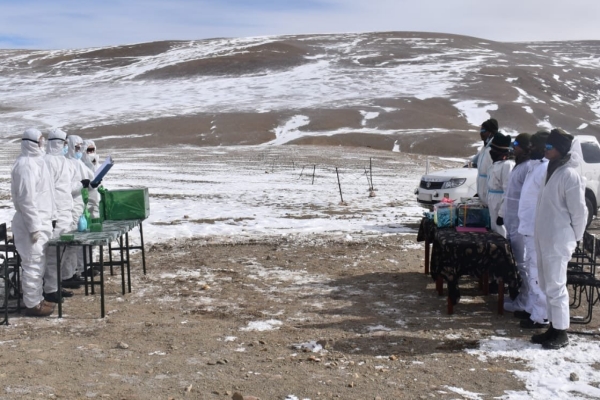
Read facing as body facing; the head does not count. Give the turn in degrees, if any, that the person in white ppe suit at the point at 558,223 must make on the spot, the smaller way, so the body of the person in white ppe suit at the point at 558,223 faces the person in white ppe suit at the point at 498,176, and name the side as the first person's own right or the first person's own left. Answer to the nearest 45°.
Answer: approximately 90° to the first person's own right

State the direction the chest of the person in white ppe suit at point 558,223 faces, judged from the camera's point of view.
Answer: to the viewer's left

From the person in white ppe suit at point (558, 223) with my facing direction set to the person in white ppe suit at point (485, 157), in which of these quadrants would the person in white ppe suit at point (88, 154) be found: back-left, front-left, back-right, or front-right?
front-left

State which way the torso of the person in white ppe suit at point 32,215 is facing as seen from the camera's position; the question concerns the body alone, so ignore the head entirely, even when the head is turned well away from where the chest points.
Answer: to the viewer's right

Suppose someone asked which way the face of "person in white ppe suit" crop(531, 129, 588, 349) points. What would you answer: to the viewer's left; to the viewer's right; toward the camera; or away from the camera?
to the viewer's left

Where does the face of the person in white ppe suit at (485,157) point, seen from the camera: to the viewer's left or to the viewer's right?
to the viewer's left

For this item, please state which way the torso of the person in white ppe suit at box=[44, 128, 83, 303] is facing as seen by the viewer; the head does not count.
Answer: to the viewer's right

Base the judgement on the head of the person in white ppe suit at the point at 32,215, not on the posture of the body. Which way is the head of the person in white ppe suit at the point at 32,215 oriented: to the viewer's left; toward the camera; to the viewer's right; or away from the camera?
to the viewer's right

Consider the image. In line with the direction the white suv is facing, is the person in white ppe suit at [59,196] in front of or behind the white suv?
in front

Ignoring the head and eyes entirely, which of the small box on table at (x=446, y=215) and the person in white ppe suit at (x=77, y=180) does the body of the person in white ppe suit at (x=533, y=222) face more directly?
the person in white ppe suit

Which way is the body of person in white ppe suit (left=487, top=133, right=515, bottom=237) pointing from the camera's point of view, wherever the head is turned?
to the viewer's left

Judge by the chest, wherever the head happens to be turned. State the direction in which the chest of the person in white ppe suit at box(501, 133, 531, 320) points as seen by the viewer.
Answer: to the viewer's left

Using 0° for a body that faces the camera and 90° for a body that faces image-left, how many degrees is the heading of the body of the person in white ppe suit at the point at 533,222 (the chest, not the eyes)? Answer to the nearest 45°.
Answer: approximately 90°

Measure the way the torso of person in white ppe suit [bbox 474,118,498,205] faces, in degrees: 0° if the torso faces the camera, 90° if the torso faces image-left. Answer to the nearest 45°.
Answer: approximately 90°
